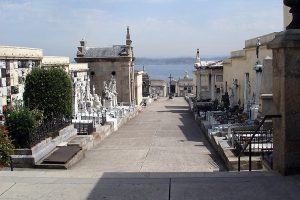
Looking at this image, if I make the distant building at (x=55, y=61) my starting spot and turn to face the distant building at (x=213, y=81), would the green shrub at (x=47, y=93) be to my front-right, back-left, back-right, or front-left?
back-right

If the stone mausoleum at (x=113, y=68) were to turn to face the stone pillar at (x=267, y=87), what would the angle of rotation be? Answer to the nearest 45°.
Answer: approximately 90° to its right

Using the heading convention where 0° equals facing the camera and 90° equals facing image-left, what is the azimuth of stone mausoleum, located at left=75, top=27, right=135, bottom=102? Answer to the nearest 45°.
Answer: approximately 270°

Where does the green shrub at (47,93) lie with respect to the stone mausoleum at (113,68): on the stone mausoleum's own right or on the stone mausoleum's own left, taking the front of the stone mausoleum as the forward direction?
on the stone mausoleum's own right

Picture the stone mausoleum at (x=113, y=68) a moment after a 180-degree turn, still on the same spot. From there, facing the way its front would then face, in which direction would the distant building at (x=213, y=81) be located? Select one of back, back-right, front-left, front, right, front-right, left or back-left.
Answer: back

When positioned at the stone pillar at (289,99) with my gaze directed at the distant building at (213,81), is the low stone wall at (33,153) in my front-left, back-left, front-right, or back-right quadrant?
front-left

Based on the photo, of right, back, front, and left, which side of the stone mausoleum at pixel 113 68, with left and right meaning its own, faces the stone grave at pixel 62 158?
right

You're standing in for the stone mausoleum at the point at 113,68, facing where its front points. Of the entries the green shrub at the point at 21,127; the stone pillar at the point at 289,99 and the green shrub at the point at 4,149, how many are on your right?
3

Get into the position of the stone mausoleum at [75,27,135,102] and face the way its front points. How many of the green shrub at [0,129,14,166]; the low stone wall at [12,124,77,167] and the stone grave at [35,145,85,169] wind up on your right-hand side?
3

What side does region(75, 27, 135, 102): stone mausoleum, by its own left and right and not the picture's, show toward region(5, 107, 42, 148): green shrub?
right

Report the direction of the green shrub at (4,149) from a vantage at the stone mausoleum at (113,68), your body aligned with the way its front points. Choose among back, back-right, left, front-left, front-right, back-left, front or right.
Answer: right
